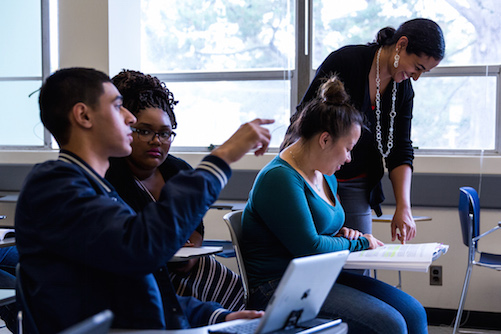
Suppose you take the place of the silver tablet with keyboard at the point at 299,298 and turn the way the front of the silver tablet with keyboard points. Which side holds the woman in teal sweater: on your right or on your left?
on your right

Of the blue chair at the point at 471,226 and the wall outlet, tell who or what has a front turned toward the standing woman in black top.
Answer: the wall outlet

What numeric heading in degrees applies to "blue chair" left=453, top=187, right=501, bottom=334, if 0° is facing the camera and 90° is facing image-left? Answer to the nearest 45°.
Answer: approximately 270°

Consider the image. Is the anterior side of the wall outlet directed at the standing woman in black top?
yes

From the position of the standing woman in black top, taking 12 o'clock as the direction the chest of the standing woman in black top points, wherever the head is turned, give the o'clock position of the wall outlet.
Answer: The wall outlet is roughly at 8 o'clock from the standing woman in black top.

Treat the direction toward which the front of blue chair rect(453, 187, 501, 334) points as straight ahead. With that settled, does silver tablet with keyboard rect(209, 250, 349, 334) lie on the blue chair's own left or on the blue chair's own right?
on the blue chair's own right

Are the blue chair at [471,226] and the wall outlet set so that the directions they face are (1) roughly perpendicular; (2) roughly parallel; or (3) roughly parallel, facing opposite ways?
roughly perpendicular

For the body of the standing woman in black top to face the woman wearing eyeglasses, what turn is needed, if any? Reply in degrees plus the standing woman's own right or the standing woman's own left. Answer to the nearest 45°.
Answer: approximately 90° to the standing woman's own right

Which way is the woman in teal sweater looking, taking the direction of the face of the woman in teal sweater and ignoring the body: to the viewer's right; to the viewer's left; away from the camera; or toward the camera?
to the viewer's right

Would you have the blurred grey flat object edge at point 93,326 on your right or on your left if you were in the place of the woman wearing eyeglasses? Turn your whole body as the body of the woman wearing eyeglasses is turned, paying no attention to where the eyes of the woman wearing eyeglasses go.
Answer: on your right
